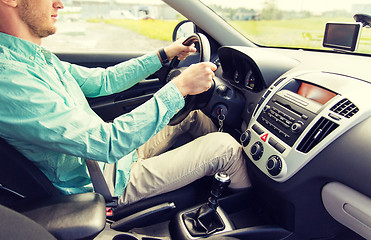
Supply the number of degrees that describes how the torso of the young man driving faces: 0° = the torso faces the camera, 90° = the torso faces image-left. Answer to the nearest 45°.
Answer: approximately 270°

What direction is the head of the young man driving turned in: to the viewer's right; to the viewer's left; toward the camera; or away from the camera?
to the viewer's right
